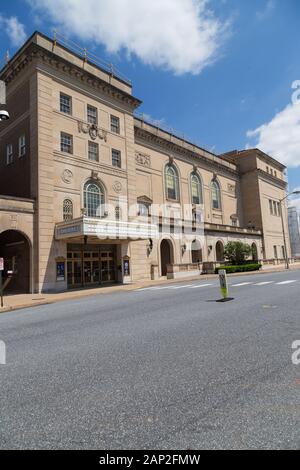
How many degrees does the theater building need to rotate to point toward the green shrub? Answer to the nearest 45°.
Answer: approximately 90° to its left

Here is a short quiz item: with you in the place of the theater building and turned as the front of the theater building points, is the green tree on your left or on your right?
on your left
